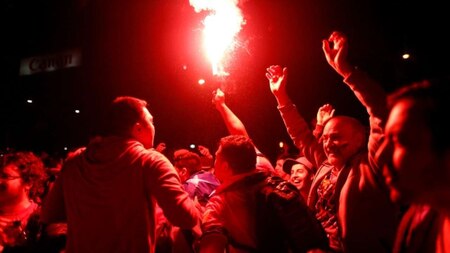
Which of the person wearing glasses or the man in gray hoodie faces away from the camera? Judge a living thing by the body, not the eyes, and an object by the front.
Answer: the man in gray hoodie

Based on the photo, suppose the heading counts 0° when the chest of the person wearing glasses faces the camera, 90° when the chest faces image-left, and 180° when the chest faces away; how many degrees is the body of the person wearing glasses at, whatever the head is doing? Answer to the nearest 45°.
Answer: approximately 45°

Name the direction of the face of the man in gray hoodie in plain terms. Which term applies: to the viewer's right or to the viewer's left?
to the viewer's right

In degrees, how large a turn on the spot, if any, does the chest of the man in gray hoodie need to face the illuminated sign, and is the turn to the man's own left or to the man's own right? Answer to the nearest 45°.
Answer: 0° — they already face it

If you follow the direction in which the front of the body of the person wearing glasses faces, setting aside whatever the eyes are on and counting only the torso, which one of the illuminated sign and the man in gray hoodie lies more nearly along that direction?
the man in gray hoodie

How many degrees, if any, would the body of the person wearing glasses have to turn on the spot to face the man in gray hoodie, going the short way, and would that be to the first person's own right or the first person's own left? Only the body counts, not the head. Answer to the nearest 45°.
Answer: approximately 45° to the first person's own left

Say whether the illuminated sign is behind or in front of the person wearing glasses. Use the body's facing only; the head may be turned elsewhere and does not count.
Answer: behind

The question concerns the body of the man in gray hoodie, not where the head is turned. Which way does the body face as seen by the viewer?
away from the camera

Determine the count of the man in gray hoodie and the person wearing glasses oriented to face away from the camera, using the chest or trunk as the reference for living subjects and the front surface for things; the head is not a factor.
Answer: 1

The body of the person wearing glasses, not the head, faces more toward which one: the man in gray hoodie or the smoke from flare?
the man in gray hoodie

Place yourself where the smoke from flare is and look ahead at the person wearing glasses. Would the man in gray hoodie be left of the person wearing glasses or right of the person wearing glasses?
left

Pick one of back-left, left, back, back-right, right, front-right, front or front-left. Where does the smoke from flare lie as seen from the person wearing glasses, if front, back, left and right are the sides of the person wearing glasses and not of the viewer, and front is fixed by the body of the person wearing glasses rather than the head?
back-left
